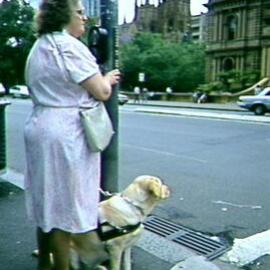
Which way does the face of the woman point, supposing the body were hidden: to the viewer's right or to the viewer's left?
to the viewer's right

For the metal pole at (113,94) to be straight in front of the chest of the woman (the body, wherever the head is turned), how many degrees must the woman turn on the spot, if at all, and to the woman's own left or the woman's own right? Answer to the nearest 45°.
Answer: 0° — they already face it

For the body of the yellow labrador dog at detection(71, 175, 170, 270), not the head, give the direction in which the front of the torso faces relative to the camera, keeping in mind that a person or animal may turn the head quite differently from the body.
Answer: to the viewer's right

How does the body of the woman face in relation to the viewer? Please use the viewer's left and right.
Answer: facing away from the viewer and to the right of the viewer
